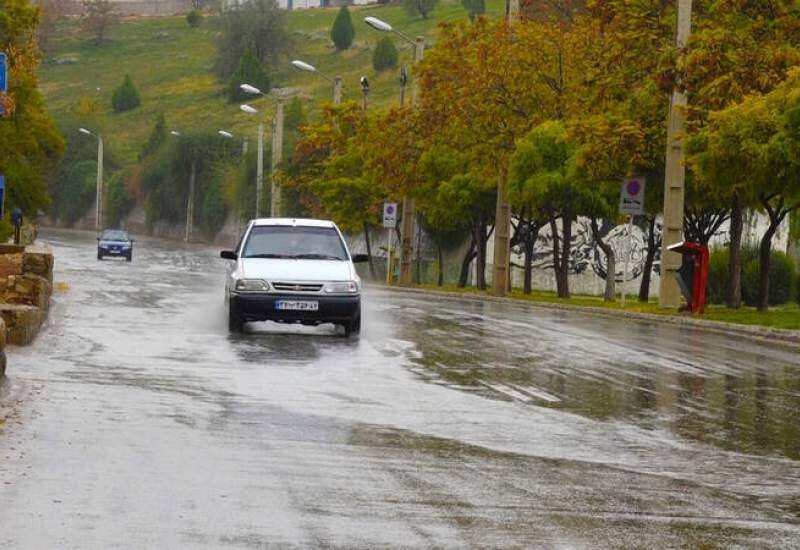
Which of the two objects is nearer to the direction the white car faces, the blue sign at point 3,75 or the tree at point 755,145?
the blue sign

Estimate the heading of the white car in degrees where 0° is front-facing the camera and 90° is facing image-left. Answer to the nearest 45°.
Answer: approximately 0°

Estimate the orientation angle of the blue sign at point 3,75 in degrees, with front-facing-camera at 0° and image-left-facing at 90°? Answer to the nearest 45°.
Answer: approximately 0°

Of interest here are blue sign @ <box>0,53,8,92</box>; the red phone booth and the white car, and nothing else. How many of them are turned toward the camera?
2

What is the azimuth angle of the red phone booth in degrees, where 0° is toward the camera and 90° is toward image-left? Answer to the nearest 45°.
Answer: approximately 90°

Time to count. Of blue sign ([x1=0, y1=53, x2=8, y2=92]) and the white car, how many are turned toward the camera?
2
